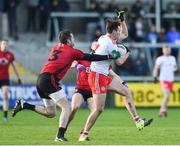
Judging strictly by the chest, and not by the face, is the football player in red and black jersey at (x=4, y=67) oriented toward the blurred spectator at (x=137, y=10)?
no

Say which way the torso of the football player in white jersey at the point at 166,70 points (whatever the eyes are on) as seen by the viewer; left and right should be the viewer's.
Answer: facing the viewer

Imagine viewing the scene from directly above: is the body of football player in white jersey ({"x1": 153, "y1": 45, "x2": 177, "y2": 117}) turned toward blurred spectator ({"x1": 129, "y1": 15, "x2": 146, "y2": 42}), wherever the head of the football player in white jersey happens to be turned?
no

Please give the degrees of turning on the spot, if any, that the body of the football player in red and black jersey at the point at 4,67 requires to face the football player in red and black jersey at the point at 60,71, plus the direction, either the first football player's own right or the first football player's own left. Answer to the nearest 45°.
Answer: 0° — they already face them

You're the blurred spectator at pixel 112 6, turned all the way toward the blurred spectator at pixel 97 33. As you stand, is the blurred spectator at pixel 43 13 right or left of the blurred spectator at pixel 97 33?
right

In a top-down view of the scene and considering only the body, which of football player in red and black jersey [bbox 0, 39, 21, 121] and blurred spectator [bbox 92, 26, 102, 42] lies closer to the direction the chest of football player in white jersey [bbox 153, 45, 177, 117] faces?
the football player in red and black jersey

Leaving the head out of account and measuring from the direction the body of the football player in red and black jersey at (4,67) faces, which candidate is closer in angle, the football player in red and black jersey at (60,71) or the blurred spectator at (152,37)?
the football player in red and black jersey

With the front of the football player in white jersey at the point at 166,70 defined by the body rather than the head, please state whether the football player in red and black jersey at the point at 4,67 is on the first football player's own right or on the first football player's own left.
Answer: on the first football player's own right
